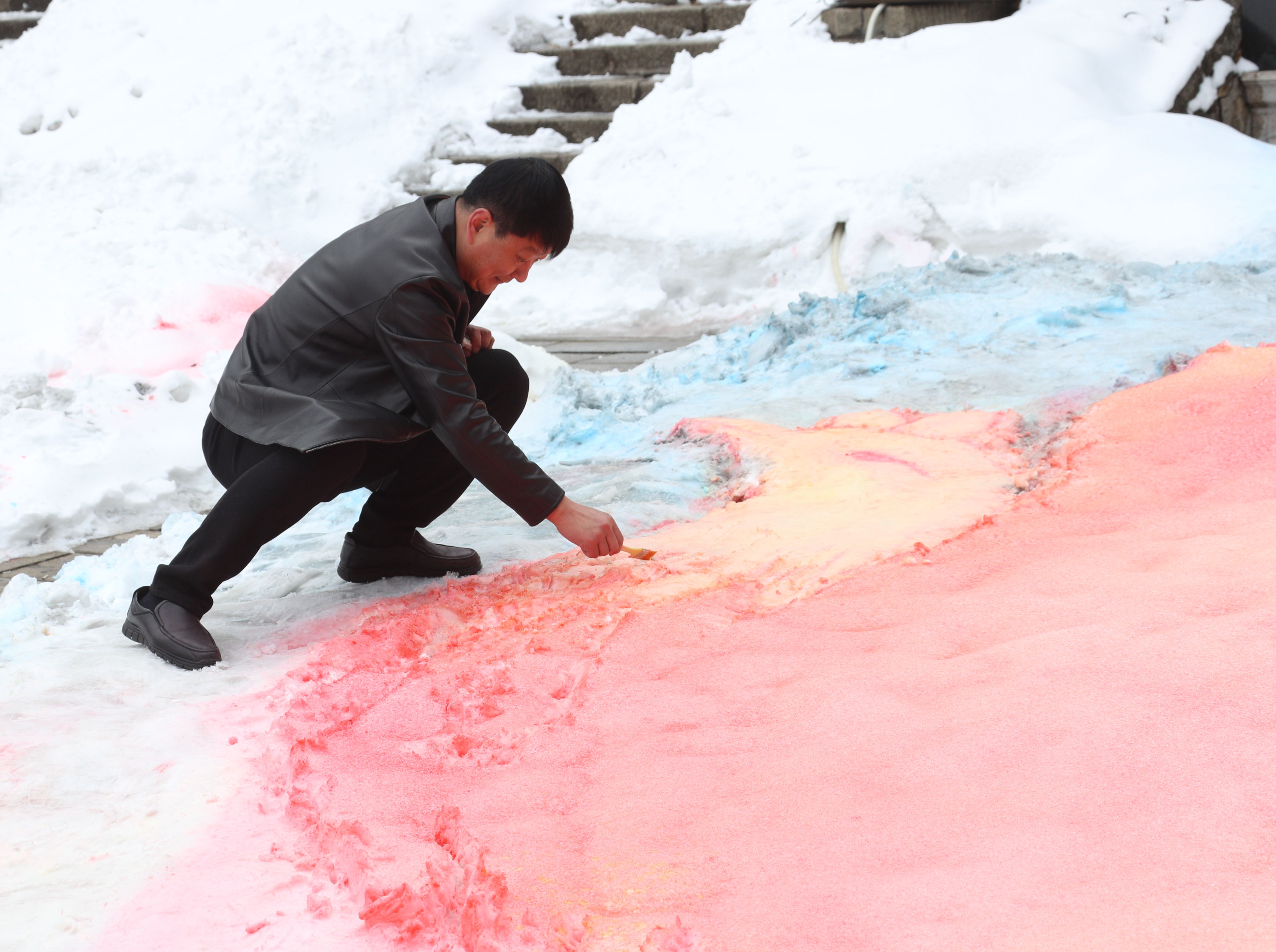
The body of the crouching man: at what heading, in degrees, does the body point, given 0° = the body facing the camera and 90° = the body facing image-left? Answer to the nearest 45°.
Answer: approximately 270°

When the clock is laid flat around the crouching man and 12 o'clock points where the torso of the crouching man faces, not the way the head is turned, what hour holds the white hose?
The white hose is roughly at 10 o'clock from the crouching man.

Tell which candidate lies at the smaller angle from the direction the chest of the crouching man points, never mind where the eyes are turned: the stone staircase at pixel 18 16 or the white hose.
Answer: the white hose

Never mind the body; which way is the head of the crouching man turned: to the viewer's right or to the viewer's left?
to the viewer's right

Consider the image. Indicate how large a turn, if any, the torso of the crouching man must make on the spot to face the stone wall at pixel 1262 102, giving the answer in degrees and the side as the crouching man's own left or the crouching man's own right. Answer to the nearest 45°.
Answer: approximately 45° to the crouching man's own left

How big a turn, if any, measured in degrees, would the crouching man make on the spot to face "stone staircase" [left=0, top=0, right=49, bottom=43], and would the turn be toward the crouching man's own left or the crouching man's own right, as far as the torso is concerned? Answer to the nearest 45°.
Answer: approximately 90° to the crouching man's own left

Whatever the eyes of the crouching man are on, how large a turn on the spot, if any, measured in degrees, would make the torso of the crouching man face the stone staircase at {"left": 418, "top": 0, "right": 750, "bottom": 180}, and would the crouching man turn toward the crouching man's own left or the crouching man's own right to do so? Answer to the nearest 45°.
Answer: approximately 90° to the crouching man's own left

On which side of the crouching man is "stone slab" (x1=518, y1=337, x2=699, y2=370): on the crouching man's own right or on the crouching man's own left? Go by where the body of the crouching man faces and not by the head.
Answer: on the crouching man's own left
